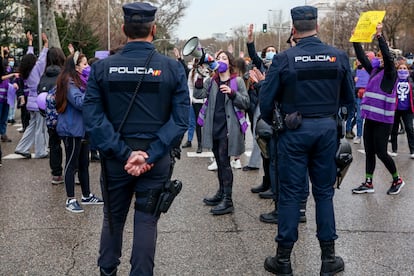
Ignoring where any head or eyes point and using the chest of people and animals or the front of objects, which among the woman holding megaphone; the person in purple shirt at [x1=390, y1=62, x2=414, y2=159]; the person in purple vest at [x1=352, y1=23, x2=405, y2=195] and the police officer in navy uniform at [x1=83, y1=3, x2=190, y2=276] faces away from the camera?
the police officer in navy uniform

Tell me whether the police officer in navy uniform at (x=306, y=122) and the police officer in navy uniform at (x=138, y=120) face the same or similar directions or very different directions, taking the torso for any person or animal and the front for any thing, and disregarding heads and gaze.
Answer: same or similar directions

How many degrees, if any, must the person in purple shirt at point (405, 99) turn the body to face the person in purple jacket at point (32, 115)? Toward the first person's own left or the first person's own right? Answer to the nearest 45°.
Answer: approximately 90° to the first person's own right

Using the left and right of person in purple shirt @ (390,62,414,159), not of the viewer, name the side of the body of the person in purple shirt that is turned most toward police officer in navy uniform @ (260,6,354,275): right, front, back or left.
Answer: front

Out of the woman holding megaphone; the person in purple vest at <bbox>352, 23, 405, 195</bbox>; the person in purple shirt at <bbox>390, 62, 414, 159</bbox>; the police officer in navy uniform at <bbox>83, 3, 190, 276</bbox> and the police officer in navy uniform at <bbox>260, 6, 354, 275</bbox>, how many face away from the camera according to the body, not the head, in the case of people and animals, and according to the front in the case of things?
2

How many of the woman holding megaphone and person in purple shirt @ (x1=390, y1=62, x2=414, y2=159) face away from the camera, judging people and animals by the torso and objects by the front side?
0

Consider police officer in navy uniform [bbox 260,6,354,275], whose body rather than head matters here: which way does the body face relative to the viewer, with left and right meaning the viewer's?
facing away from the viewer

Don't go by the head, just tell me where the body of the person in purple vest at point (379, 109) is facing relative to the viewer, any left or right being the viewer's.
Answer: facing the viewer and to the left of the viewer

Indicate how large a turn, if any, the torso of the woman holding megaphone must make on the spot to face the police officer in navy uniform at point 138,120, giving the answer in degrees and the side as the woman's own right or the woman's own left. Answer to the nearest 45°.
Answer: approximately 45° to the woman's own left

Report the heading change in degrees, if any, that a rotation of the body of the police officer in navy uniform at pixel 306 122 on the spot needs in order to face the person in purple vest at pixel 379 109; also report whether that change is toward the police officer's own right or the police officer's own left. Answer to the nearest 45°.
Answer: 0° — they already face them

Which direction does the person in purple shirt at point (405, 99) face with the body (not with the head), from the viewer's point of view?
toward the camera

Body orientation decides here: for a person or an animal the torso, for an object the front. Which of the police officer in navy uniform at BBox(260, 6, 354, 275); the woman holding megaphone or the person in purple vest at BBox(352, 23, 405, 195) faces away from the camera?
the police officer in navy uniform

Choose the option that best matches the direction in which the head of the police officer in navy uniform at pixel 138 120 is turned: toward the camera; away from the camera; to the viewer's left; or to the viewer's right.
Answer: away from the camera

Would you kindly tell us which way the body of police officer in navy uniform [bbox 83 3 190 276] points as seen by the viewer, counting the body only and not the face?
away from the camera
